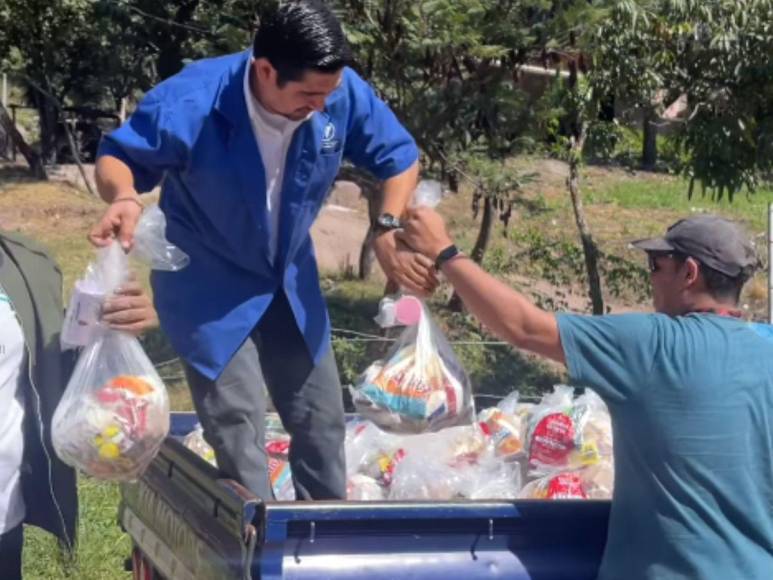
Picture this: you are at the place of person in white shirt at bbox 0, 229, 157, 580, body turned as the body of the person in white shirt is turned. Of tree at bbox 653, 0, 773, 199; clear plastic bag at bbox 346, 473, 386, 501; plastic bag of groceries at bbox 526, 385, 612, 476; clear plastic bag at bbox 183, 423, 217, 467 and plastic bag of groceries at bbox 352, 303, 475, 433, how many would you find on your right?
0

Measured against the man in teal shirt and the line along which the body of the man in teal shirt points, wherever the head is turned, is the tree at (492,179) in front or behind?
in front

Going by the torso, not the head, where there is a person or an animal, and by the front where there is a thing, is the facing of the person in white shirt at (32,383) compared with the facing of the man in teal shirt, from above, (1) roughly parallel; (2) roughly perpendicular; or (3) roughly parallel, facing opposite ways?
roughly parallel, facing opposite ways

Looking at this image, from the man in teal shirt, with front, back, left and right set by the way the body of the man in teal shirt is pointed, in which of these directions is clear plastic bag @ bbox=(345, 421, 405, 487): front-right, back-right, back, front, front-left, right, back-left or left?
front

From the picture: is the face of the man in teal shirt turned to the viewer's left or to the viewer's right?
to the viewer's left

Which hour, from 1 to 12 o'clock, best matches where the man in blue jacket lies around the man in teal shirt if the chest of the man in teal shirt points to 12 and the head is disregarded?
The man in blue jacket is roughly at 11 o'clock from the man in teal shirt.

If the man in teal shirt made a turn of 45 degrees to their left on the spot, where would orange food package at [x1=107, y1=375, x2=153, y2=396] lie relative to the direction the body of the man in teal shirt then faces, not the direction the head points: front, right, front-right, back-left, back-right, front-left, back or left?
front

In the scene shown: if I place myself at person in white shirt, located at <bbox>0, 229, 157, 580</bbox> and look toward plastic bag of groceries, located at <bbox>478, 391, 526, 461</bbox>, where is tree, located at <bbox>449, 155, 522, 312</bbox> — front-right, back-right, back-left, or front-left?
front-left
